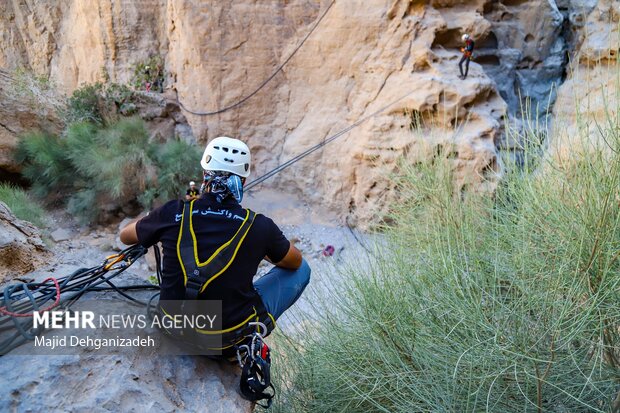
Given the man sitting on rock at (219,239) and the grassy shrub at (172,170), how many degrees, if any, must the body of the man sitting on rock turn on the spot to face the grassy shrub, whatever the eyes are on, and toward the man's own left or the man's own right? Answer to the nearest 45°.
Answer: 0° — they already face it

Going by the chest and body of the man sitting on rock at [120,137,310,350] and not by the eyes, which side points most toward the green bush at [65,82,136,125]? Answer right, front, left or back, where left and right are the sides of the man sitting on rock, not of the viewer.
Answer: front

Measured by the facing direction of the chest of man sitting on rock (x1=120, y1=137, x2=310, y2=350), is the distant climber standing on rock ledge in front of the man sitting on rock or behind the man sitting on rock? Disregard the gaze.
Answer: in front

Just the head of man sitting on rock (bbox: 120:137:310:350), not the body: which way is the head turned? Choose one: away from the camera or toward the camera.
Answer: away from the camera

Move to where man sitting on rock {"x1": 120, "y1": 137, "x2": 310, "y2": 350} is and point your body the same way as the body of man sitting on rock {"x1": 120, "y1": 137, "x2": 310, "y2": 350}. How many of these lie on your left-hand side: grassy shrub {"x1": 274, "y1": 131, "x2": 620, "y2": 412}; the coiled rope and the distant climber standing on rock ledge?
1

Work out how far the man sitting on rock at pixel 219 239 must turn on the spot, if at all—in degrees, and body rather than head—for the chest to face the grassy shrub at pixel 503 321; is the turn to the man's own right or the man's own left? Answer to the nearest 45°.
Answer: approximately 90° to the man's own right

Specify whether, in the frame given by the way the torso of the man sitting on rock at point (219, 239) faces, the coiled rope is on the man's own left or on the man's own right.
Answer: on the man's own left

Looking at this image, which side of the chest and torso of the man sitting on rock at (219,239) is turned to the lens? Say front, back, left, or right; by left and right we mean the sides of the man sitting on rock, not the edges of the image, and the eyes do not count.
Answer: back
